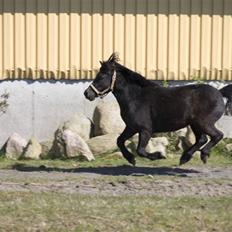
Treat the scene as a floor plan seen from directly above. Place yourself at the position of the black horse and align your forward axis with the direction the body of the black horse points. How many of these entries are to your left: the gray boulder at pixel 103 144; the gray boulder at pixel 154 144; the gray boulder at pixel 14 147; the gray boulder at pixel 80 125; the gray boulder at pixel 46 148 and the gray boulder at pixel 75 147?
0

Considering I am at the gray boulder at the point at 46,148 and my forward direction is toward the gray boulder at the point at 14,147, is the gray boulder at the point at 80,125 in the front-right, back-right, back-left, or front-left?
back-right

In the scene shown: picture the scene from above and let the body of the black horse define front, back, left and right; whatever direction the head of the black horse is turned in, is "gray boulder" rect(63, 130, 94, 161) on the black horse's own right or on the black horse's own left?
on the black horse's own right

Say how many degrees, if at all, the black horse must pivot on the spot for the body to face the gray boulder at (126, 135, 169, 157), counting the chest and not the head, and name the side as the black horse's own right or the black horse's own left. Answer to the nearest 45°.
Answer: approximately 90° to the black horse's own right

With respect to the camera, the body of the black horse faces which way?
to the viewer's left

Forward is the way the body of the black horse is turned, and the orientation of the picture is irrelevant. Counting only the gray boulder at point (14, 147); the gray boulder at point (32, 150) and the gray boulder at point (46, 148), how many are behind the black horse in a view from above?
0

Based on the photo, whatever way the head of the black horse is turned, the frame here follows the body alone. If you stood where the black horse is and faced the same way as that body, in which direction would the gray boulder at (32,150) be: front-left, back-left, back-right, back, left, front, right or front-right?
front-right

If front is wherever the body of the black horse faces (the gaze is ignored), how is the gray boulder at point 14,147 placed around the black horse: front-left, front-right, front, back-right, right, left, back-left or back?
front-right

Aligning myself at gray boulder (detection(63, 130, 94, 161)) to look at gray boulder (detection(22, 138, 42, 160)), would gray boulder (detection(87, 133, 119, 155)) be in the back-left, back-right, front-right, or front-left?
back-right
